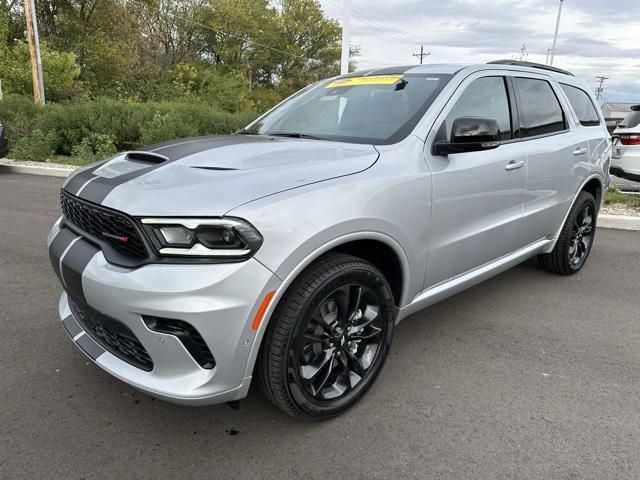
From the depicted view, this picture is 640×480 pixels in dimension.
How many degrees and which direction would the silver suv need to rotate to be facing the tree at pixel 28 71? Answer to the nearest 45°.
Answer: approximately 90° to its right

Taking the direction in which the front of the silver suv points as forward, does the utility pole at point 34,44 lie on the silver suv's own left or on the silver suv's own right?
on the silver suv's own right

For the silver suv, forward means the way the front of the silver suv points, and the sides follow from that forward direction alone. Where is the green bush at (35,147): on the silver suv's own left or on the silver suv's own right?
on the silver suv's own right

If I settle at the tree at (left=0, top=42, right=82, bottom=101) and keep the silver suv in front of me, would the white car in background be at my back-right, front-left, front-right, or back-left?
front-left

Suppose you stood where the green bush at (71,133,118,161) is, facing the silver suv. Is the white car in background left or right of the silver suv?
left

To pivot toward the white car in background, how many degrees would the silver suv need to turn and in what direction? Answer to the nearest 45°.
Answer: approximately 180°

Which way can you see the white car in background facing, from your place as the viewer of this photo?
facing away from the viewer and to the right of the viewer

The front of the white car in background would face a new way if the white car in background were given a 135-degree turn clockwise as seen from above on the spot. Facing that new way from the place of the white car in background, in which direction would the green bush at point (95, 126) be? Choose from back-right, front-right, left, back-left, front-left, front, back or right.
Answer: right

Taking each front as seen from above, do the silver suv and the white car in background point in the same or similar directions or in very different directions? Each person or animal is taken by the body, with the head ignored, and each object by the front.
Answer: very different directions

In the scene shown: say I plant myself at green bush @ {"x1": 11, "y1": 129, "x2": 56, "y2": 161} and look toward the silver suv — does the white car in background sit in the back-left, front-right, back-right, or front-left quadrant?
front-left

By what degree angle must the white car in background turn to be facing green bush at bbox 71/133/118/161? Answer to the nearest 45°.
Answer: approximately 135° to its left

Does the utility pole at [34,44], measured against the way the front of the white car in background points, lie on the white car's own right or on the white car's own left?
on the white car's own left
